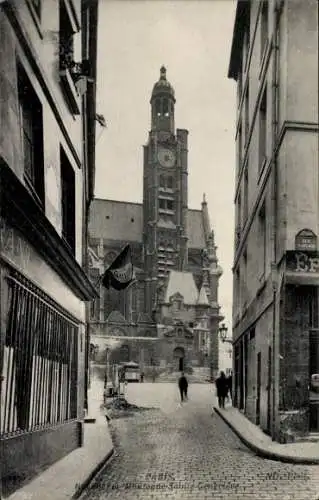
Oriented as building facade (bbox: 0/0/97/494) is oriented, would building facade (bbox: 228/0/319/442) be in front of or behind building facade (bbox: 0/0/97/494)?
in front

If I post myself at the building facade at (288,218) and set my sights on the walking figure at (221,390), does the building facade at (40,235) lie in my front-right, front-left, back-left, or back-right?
back-left

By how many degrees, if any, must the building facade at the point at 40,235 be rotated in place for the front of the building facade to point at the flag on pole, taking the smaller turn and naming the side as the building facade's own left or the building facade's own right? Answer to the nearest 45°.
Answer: approximately 90° to the building facade's own left

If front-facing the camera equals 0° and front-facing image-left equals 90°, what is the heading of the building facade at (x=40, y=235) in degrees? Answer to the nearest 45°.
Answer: approximately 270°

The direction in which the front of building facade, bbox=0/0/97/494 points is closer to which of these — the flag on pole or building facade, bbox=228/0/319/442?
the building facade

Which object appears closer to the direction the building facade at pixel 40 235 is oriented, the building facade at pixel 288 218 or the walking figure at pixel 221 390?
the building facade
